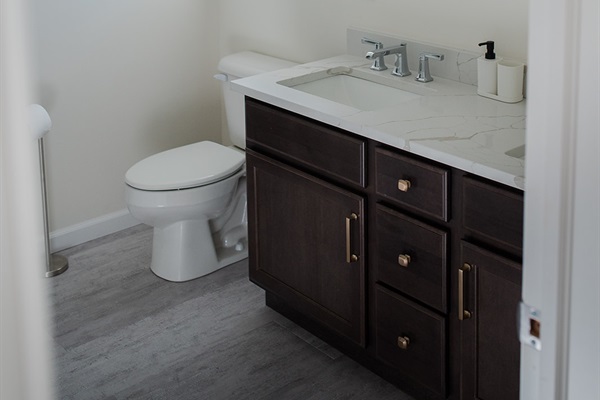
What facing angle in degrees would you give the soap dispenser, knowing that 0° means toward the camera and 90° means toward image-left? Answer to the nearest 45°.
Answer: approximately 90°

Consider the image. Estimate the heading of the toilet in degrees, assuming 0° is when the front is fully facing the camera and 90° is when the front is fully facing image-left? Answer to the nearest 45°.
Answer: approximately 45°

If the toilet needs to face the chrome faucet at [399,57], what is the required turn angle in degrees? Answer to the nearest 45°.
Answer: approximately 90° to its left

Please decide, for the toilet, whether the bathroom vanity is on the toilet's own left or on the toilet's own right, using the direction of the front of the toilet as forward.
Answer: on the toilet's own left

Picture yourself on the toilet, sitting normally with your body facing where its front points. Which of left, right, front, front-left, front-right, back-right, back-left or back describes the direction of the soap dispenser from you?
left

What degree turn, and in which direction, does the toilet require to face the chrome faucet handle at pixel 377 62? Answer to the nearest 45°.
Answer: approximately 90° to its left

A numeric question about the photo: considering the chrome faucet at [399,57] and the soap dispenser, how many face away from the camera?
0

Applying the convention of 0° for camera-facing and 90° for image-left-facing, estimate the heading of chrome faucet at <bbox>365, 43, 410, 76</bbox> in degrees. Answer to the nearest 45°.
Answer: approximately 45°

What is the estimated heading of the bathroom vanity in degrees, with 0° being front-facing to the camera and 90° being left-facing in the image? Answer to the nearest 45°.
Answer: approximately 45°

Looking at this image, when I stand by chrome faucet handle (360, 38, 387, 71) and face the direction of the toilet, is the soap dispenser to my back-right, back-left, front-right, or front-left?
back-left
